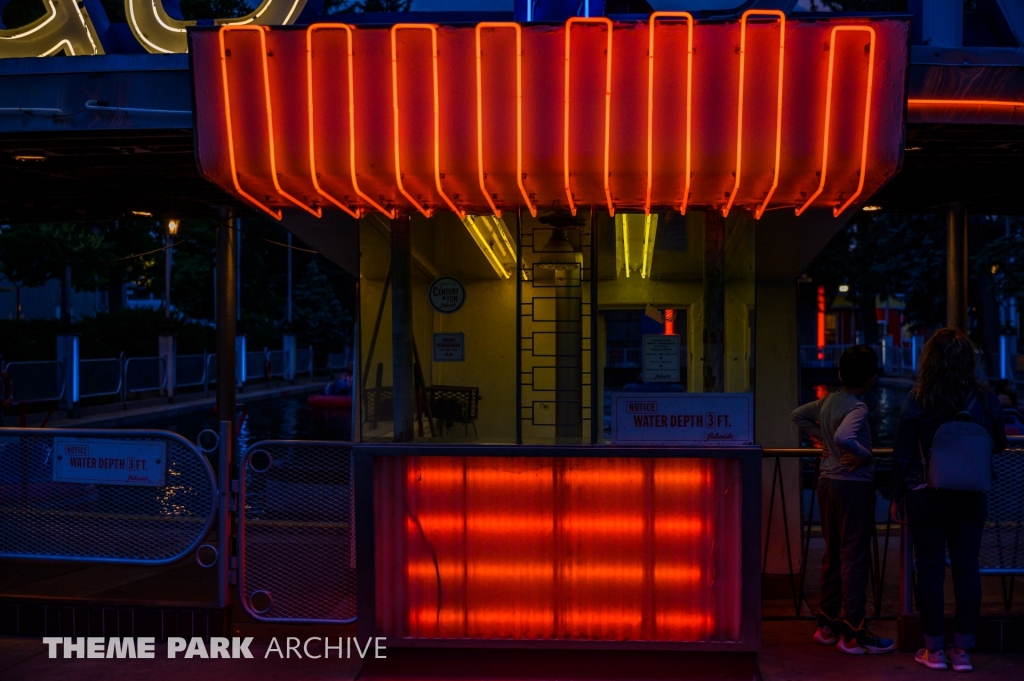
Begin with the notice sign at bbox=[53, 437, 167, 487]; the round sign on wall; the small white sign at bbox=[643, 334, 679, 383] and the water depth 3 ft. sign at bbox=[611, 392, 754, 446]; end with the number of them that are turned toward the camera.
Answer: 4

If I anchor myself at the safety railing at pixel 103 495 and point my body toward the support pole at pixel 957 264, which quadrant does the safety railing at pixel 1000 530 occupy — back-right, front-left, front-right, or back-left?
front-right

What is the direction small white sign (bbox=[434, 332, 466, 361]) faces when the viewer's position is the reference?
facing the viewer

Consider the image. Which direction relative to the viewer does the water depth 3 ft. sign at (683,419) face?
toward the camera

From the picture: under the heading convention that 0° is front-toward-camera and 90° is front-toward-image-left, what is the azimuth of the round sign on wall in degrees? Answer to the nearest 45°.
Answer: approximately 0°

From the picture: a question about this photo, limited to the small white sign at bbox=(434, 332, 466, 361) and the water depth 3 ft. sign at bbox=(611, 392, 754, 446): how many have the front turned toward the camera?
2

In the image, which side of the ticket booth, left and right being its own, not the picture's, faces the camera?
front

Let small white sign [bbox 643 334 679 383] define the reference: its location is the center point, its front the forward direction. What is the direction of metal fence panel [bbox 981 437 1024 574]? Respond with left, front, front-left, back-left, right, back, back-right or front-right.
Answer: left

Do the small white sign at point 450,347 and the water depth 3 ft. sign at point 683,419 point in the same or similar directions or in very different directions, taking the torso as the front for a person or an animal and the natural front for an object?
same or similar directions

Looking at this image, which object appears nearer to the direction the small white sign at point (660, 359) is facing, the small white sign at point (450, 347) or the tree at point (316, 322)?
the small white sign

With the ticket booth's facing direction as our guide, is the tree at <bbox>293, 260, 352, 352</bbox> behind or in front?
behind

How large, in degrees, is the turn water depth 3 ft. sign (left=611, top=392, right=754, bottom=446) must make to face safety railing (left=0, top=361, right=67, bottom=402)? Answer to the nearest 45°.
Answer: approximately 135° to its right

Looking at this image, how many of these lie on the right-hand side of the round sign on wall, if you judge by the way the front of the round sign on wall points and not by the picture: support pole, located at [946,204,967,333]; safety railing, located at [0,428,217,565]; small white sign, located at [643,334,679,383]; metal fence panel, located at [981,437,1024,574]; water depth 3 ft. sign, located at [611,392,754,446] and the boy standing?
1

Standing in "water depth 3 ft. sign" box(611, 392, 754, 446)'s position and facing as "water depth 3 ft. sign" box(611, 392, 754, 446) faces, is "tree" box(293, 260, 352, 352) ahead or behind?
behind

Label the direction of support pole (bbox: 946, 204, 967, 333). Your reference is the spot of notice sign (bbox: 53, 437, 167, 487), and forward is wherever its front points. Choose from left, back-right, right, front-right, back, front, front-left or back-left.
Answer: left
